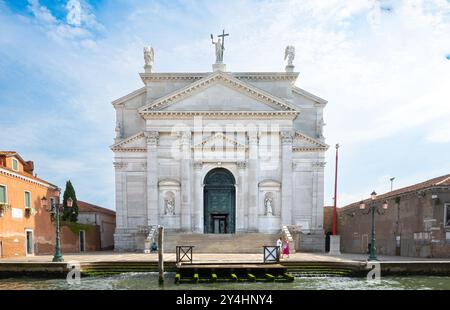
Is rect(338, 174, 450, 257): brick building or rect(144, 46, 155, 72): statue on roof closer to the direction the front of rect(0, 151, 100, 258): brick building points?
the brick building

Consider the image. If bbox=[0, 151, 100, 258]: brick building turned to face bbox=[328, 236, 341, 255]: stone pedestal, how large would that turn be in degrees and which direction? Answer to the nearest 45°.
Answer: approximately 45° to its left

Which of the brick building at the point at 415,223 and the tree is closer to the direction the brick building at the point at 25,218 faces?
the brick building

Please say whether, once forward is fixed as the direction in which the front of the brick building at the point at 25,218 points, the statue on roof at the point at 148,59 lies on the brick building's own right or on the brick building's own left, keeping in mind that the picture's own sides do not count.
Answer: on the brick building's own left

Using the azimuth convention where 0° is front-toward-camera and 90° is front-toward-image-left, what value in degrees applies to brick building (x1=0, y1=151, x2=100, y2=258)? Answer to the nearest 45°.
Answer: approximately 315°

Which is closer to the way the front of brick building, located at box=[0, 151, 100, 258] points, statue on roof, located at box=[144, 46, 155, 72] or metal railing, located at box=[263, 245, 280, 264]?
the metal railing

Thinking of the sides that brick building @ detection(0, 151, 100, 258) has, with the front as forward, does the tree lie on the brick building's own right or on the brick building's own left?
on the brick building's own left
